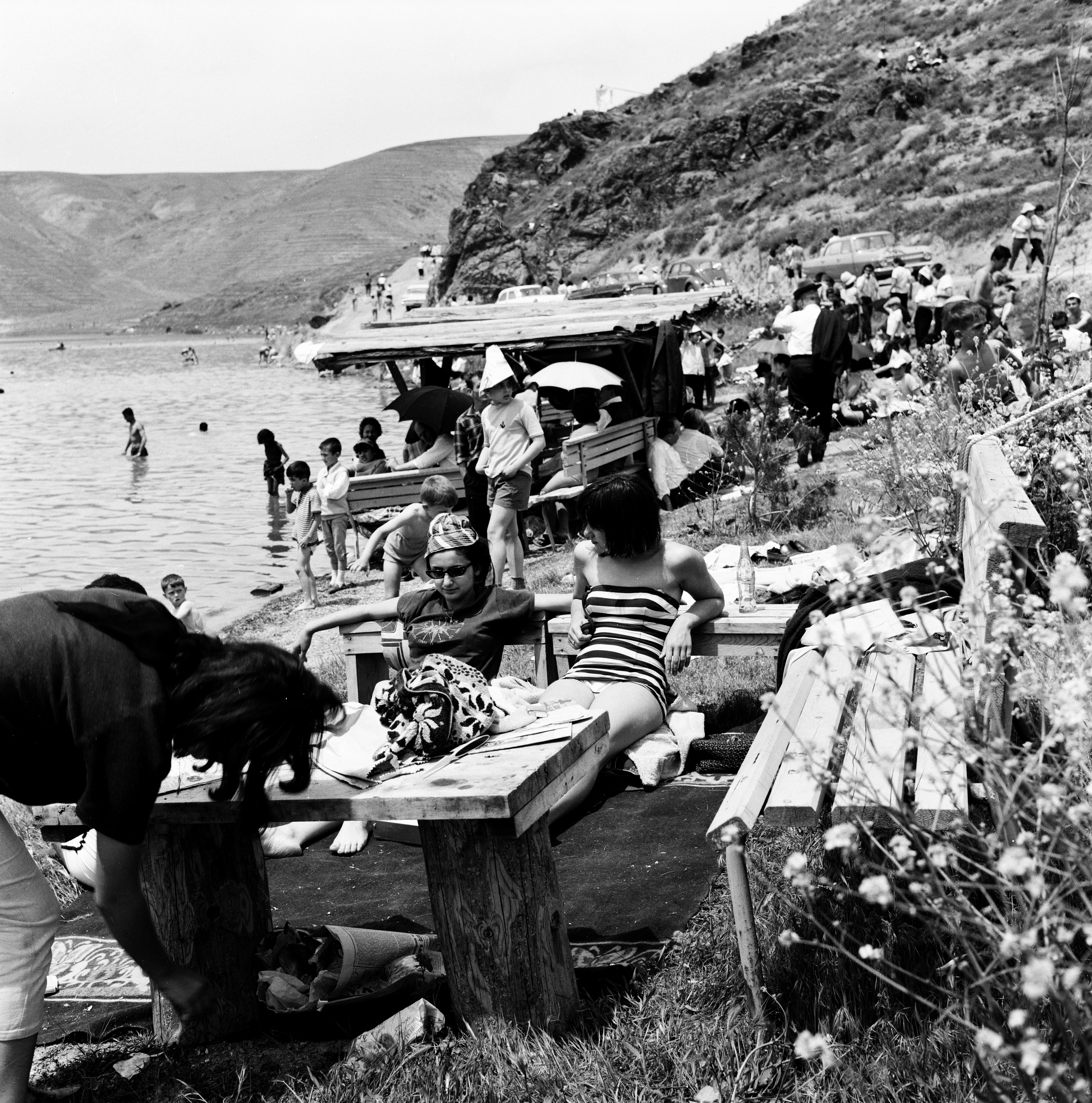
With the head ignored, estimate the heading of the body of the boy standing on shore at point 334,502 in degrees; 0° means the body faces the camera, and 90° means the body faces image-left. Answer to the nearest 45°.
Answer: approximately 45°

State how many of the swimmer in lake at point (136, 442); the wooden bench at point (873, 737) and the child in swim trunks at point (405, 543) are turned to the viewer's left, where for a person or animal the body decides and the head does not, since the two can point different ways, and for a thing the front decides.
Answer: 2

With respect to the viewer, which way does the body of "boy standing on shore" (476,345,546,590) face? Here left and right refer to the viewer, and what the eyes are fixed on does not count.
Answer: facing the viewer and to the left of the viewer

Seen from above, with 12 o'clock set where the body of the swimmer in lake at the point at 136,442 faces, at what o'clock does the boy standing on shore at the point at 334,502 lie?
The boy standing on shore is roughly at 9 o'clock from the swimmer in lake.

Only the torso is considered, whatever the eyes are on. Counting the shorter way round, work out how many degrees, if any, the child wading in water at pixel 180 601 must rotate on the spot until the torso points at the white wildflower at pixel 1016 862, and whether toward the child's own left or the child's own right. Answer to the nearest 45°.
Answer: approximately 45° to the child's own left

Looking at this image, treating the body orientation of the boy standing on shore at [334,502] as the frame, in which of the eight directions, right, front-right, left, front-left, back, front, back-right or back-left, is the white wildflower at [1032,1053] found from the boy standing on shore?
front-left

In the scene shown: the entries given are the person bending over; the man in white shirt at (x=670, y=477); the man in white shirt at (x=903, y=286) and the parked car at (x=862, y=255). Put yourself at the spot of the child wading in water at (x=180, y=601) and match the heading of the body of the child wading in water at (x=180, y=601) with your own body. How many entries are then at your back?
3

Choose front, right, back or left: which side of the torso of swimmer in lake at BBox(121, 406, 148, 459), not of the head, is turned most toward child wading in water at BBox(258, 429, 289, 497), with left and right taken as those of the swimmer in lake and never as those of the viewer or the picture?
left

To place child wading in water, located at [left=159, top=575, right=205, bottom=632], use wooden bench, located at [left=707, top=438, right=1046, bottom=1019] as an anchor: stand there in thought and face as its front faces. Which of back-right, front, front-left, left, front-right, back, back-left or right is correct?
front-right

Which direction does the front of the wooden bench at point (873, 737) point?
to the viewer's left

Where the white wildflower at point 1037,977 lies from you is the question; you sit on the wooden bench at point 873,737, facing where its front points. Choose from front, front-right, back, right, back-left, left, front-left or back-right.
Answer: left

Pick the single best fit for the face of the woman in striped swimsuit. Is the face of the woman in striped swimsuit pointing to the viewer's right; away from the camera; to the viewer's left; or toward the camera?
to the viewer's left
